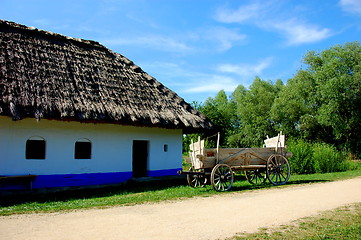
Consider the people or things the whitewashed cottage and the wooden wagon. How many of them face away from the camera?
0

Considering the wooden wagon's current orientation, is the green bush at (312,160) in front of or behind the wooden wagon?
behind

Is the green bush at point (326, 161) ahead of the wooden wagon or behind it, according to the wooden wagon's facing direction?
behind

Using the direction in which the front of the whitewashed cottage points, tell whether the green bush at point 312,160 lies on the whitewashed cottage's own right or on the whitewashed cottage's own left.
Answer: on the whitewashed cottage's own left

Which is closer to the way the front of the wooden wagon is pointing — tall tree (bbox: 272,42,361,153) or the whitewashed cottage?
the whitewashed cottage

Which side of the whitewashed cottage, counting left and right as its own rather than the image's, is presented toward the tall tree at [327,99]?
left

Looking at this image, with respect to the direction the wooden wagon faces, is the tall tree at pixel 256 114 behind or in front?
behind

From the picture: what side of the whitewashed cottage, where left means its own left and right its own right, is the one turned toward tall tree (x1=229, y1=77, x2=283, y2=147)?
left

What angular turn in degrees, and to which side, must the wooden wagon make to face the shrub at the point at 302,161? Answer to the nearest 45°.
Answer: approximately 180°

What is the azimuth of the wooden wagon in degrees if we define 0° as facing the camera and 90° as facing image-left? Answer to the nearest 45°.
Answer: approximately 45°

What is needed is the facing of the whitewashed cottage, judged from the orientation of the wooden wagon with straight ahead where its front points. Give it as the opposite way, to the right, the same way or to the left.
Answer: to the left

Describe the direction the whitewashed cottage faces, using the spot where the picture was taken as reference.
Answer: facing the viewer and to the right of the viewer
